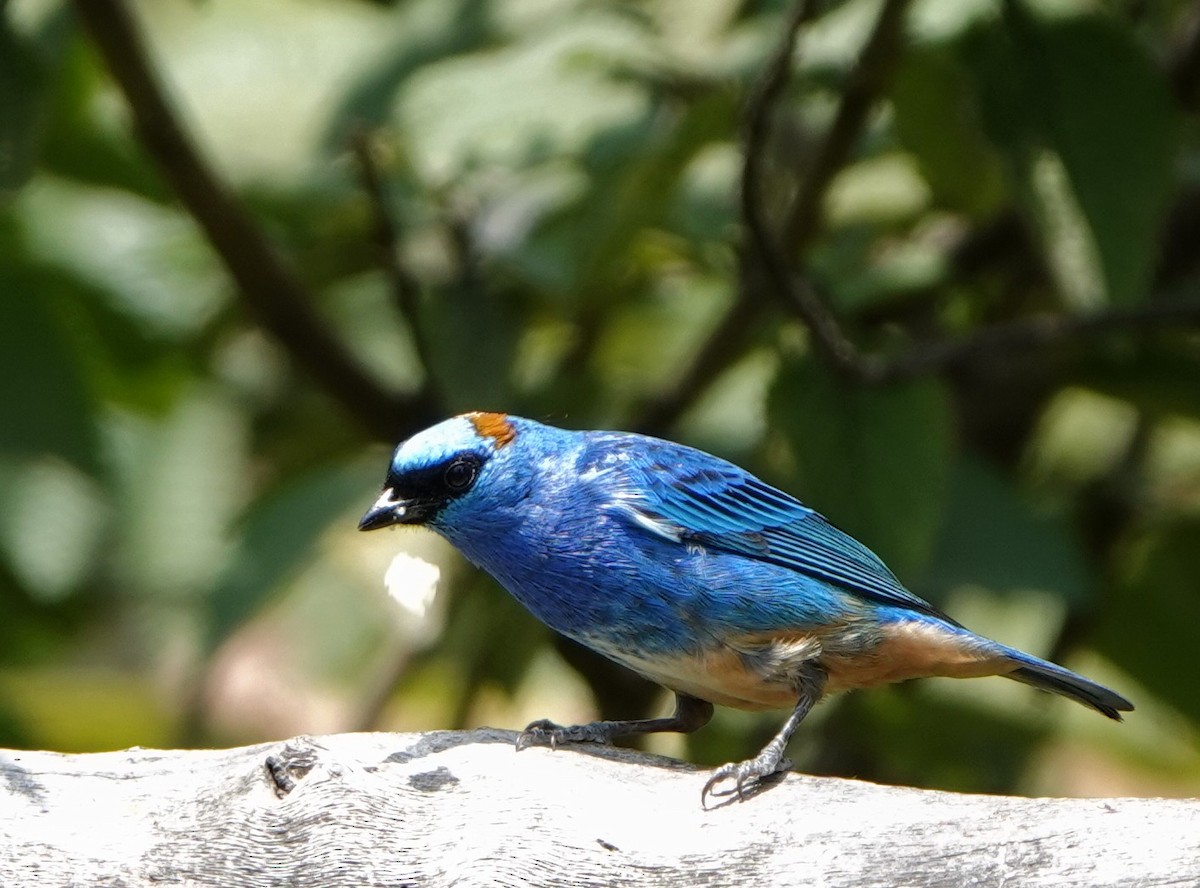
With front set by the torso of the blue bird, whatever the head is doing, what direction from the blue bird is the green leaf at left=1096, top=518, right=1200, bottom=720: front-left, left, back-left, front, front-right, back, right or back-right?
back-right

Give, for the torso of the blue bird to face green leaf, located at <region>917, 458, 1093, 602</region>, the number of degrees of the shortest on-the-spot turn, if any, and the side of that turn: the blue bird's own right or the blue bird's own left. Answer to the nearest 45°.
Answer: approximately 135° to the blue bird's own right

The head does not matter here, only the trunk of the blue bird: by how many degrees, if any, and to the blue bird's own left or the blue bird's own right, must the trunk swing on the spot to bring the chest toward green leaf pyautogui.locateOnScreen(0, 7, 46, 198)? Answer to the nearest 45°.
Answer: approximately 90° to the blue bird's own right

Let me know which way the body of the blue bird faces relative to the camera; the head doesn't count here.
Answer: to the viewer's left
